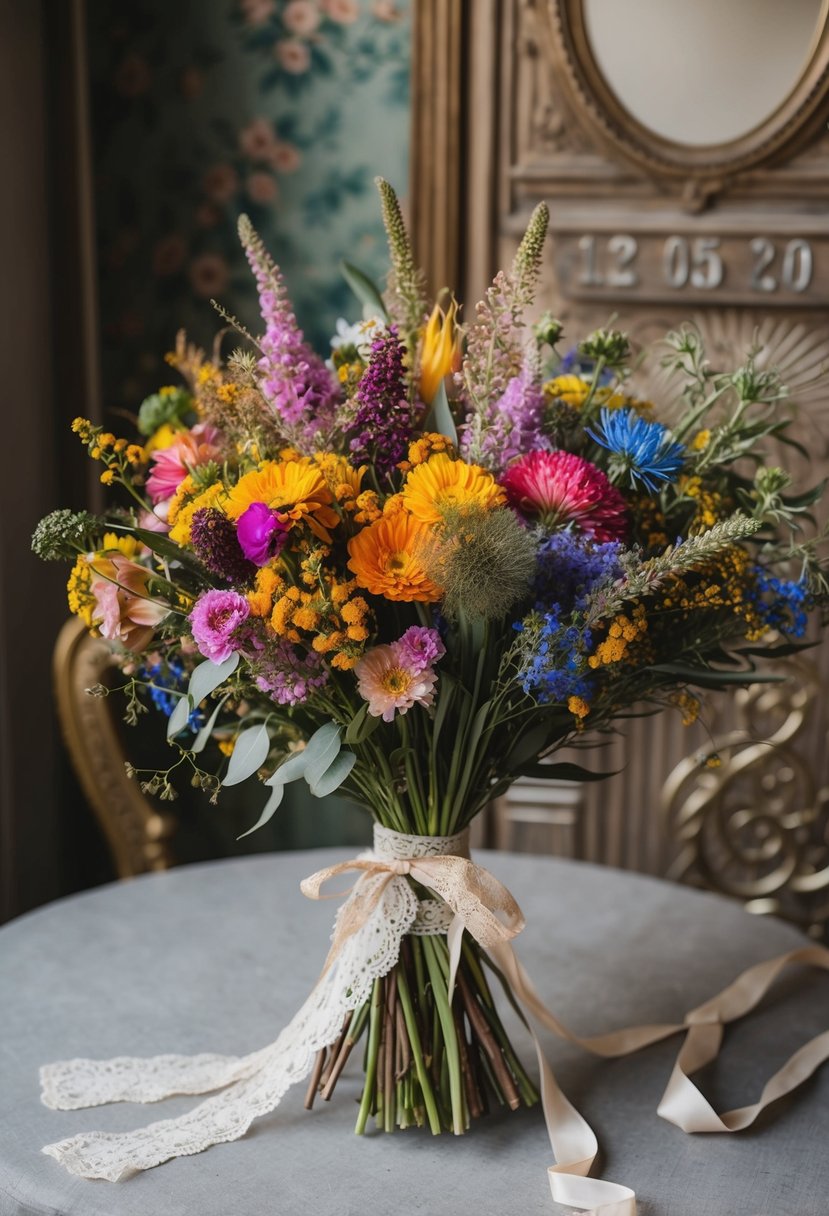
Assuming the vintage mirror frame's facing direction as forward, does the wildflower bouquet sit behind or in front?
in front

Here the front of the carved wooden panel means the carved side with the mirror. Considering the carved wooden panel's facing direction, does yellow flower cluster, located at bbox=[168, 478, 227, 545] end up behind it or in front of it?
in front

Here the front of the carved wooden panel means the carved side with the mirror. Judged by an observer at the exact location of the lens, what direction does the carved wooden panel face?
facing the viewer

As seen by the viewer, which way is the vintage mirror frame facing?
toward the camera

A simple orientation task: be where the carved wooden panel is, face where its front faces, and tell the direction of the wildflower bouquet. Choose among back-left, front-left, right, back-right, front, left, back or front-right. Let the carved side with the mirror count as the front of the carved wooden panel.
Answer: front

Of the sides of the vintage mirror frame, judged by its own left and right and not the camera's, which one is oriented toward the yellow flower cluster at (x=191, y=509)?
front
